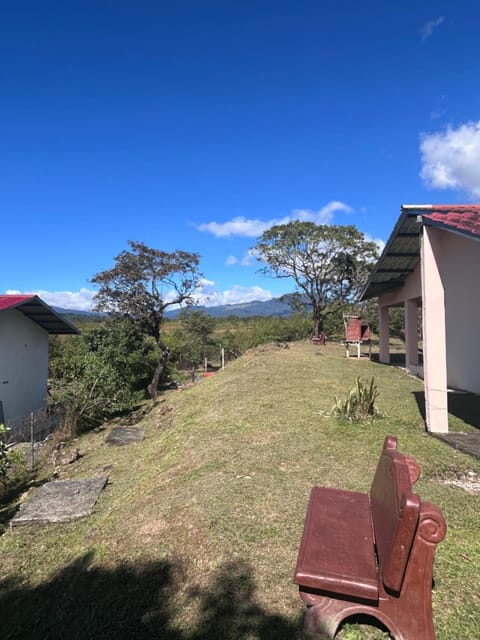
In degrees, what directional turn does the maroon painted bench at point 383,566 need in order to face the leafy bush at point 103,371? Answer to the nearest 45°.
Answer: approximately 45° to its right

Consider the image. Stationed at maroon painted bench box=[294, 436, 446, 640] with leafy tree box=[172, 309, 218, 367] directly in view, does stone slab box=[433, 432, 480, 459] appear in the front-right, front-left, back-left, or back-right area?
front-right

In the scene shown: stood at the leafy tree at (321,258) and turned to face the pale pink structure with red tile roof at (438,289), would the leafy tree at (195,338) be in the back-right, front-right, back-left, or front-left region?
front-right

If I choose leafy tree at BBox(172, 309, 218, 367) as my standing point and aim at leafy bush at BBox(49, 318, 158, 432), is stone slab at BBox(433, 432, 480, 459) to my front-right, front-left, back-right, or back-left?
front-left

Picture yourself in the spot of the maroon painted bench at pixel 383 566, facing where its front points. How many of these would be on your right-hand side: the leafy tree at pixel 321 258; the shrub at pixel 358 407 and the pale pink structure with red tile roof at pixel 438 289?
3

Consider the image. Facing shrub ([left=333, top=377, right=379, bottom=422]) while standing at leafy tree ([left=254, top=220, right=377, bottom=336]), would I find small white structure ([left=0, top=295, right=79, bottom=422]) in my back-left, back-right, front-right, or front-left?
front-right

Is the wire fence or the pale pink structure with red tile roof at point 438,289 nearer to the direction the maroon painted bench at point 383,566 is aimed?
the wire fence

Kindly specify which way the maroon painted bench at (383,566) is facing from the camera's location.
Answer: facing to the left of the viewer

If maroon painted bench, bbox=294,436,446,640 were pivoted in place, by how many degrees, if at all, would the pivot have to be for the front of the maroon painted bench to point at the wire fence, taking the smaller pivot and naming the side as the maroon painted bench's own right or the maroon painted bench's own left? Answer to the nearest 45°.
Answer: approximately 45° to the maroon painted bench's own right

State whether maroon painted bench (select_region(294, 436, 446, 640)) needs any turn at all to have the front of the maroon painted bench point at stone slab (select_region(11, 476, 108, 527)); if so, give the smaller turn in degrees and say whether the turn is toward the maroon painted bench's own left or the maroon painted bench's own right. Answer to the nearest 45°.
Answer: approximately 45° to the maroon painted bench's own right

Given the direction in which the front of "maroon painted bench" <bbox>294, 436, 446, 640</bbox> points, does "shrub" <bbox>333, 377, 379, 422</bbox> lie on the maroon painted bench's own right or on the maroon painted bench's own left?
on the maroon painted bench's own right

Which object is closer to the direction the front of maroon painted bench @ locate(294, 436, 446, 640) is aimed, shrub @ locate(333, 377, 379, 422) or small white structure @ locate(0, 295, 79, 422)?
the small white structure

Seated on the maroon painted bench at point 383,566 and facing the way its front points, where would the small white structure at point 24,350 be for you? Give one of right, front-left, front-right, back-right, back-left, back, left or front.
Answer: front-right

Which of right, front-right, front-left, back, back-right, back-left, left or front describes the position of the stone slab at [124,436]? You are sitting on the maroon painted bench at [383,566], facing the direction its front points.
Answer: front-right

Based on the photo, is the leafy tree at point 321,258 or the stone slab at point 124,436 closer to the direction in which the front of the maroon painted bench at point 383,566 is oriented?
the stone slab

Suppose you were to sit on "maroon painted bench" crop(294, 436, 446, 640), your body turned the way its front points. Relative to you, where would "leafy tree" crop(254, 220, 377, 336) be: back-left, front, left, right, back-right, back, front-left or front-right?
right

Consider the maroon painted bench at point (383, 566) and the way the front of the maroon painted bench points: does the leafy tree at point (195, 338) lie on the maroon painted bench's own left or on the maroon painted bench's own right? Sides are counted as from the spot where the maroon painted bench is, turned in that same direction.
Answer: on the maroon painted bench's own right
